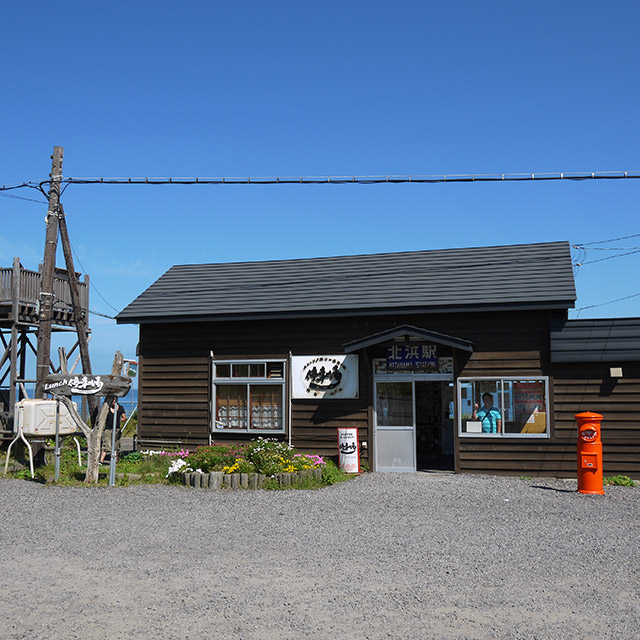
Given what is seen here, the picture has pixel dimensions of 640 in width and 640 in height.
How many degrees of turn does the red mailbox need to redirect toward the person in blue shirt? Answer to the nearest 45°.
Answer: approximately 135° to its right

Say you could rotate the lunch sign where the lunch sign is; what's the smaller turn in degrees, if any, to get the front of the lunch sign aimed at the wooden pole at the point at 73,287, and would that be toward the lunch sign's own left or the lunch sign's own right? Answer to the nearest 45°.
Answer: approximately 180°

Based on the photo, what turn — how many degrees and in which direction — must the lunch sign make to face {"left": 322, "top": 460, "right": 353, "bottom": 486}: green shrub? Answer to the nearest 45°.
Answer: approximately 90° to its left

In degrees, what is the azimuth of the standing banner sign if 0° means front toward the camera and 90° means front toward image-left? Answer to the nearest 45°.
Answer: approximately 0°

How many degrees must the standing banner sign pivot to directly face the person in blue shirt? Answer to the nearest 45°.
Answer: approximately 90° to its left

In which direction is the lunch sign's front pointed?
toward the camera

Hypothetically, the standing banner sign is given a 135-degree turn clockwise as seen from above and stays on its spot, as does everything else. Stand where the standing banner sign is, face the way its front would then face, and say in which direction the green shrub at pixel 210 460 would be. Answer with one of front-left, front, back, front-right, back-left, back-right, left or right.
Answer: left

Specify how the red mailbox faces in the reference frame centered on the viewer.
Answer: facing the viewer

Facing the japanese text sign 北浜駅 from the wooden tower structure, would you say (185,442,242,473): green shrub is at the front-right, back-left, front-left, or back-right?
front-right

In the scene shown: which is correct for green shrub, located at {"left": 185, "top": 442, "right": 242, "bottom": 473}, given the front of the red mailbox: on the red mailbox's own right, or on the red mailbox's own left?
on the red mailbox's own right

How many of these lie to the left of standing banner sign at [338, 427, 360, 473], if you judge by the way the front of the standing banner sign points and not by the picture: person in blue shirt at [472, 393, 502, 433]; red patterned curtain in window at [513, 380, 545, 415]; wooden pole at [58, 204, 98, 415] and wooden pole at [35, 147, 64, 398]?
2

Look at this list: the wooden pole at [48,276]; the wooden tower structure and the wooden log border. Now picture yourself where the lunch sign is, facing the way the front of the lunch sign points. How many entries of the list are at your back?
2

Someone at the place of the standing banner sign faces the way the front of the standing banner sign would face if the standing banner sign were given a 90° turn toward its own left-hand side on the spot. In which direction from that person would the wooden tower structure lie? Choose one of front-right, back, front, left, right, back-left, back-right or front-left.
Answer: back-left

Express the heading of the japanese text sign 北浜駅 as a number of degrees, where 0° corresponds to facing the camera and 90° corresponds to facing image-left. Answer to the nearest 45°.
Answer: approximately 0°
